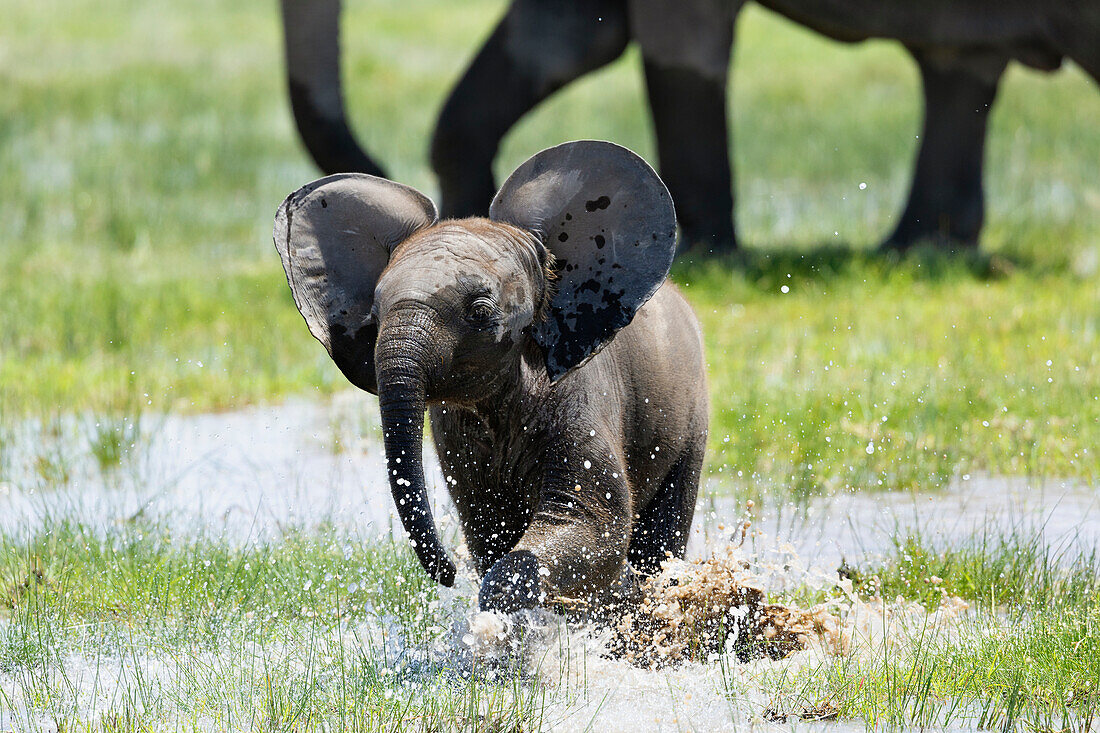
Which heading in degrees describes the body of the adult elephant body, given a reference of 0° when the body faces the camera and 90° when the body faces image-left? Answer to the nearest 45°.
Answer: approximately 90°

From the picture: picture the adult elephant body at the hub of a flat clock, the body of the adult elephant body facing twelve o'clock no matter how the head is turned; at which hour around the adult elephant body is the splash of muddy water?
The splash of muddy water is roughly at 9 o'clock from the adult elephant body.

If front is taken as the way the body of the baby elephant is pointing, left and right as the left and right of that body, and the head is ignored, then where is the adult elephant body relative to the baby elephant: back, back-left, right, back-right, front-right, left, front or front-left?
back-right

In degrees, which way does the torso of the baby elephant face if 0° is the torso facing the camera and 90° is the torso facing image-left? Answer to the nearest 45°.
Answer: approximately 45°

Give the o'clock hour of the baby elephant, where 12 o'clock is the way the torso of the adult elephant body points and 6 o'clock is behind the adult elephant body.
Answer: The baby elephant is roughly at 9 o'clock from the adult elephant body.
